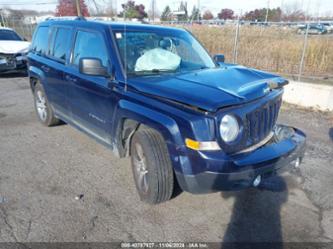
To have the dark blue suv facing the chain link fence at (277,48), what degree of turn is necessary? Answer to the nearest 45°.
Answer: approximately 90° to its left

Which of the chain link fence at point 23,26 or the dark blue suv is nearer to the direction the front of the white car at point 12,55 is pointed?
the dark blue suv

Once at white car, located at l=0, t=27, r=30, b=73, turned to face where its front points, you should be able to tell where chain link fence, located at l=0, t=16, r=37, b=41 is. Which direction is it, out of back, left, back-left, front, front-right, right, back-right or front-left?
back-left

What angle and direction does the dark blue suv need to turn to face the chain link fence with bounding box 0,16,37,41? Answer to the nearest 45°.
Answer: approximately 180°

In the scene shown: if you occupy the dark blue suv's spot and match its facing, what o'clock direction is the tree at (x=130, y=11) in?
The tree is roughly at 7 o'clock from the dark blue suv.

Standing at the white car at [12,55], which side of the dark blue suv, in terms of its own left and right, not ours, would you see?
back

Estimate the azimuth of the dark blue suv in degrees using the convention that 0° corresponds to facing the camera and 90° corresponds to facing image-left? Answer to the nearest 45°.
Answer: approximately 315°
